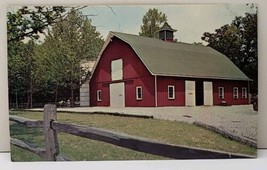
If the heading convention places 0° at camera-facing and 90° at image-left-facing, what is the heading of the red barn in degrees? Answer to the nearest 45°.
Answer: approximately 45°
